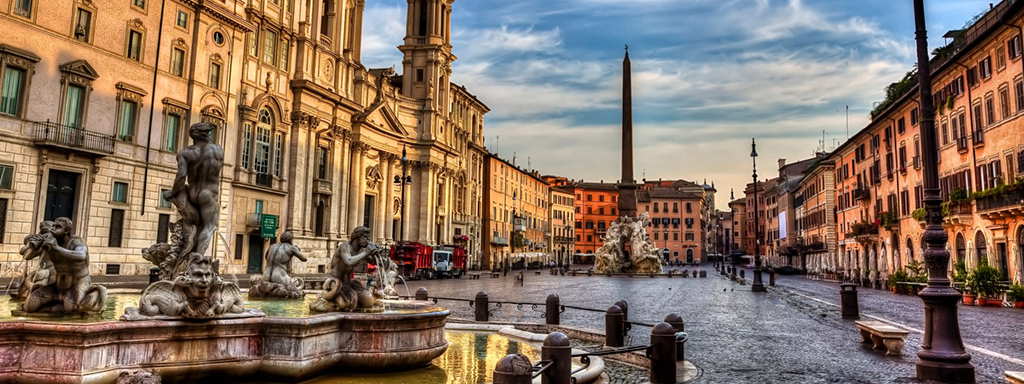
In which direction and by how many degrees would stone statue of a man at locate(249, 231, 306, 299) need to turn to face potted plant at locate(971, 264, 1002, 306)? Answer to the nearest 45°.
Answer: approximately 45° to its right

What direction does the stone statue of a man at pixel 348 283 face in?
to the viewer's right

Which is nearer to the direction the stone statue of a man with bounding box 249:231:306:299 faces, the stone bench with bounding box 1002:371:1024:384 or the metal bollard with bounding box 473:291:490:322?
the metal bollard

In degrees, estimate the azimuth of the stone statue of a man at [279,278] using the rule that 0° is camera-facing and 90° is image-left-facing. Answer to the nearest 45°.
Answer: approximately 225°

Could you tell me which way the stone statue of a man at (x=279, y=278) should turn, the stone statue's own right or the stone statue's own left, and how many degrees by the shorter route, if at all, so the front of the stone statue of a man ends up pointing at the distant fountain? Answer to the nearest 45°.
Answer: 0° — it already faces it

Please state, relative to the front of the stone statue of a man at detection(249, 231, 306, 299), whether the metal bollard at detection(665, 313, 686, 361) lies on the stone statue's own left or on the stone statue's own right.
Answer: on the stone statue's own right

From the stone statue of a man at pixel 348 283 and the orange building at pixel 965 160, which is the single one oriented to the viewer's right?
the stone statue of a man

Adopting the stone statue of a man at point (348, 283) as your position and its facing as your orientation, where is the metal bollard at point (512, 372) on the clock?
The metal bollard is roughly at 2 o'clock from the stone statue of a man.

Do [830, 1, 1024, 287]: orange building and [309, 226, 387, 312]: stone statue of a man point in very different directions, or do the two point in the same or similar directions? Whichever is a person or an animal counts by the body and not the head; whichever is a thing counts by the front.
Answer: very different directions
